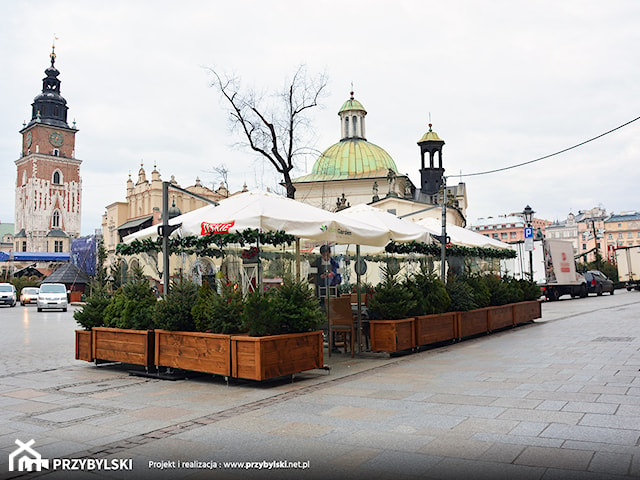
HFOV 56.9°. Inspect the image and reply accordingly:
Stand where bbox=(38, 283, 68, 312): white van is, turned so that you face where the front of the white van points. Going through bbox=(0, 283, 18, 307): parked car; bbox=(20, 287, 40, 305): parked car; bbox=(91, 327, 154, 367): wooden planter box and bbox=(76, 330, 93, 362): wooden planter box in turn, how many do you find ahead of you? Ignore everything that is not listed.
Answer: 2

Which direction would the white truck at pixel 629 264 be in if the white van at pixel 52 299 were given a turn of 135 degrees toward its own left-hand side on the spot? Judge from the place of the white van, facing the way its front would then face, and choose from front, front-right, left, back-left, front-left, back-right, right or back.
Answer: front-right

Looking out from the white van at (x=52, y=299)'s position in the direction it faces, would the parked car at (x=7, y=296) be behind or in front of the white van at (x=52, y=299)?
behind

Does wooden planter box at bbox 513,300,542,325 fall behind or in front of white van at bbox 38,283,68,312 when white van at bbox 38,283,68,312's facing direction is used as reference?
in front

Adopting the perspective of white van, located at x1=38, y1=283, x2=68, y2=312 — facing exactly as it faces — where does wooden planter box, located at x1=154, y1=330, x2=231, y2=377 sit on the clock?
The wooden planter box is roughly at 12 o'clock from the white van.

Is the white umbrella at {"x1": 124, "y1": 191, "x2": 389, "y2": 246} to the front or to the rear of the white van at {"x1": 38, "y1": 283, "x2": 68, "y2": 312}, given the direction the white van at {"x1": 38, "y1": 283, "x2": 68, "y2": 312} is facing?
to the front

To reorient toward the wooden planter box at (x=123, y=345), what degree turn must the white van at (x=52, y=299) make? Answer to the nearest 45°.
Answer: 0° — it already faces it

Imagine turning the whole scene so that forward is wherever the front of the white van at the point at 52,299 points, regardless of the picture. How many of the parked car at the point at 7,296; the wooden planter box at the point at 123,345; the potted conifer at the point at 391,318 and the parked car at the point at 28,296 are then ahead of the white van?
2

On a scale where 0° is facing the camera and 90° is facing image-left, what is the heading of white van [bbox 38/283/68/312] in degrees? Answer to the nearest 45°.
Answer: approximately 0°

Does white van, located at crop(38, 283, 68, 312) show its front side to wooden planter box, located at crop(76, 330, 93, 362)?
yes

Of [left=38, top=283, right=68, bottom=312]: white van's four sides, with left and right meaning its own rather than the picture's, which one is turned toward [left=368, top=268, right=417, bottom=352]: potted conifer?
front
